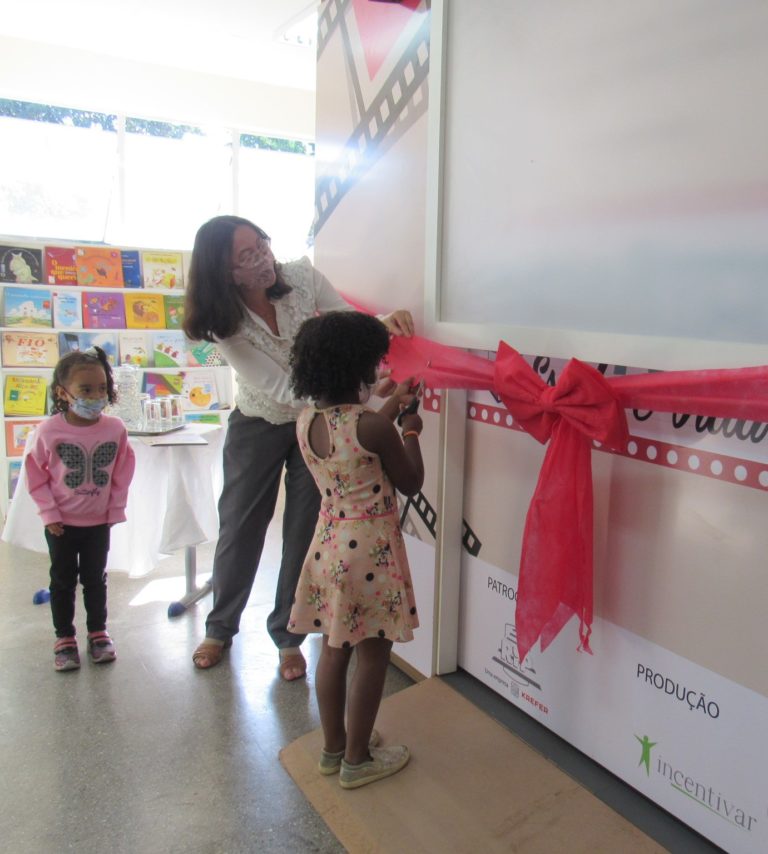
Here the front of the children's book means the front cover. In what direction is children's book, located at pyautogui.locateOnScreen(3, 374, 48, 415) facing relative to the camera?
toward the camera

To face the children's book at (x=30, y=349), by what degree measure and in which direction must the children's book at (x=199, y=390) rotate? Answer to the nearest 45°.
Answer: approximately 90° to its right

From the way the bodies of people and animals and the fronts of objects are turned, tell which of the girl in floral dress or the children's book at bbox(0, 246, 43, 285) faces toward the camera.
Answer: the children's book

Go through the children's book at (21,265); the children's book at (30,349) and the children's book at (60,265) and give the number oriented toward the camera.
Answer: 3

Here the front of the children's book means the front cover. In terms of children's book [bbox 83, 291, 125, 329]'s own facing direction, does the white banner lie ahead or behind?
ahead

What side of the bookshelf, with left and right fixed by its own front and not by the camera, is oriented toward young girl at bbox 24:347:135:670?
front

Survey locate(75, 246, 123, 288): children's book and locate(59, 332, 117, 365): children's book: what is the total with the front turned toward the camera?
2

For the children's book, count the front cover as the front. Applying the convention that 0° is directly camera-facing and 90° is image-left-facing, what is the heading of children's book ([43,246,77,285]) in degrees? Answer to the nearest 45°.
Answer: approximately 0°

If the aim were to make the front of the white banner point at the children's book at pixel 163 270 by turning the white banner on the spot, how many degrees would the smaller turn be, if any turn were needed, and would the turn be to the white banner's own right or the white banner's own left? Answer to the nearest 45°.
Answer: approximately 90° to the white banner's own right

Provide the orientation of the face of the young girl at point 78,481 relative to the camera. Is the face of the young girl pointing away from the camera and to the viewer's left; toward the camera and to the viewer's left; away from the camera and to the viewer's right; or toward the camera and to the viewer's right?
toward the camera and to the viewer's right

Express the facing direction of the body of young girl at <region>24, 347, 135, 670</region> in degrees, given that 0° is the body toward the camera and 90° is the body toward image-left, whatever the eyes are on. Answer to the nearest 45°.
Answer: approximately 0°

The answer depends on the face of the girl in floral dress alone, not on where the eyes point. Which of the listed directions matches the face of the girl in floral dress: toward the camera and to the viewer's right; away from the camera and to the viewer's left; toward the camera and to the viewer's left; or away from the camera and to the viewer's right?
away from the camera and to the viewer's right

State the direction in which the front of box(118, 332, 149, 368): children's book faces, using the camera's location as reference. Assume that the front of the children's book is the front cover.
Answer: facing the viewer

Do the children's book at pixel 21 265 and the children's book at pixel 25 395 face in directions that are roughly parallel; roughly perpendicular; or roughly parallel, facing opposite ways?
roughly parallel

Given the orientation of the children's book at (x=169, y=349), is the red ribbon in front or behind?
in front
